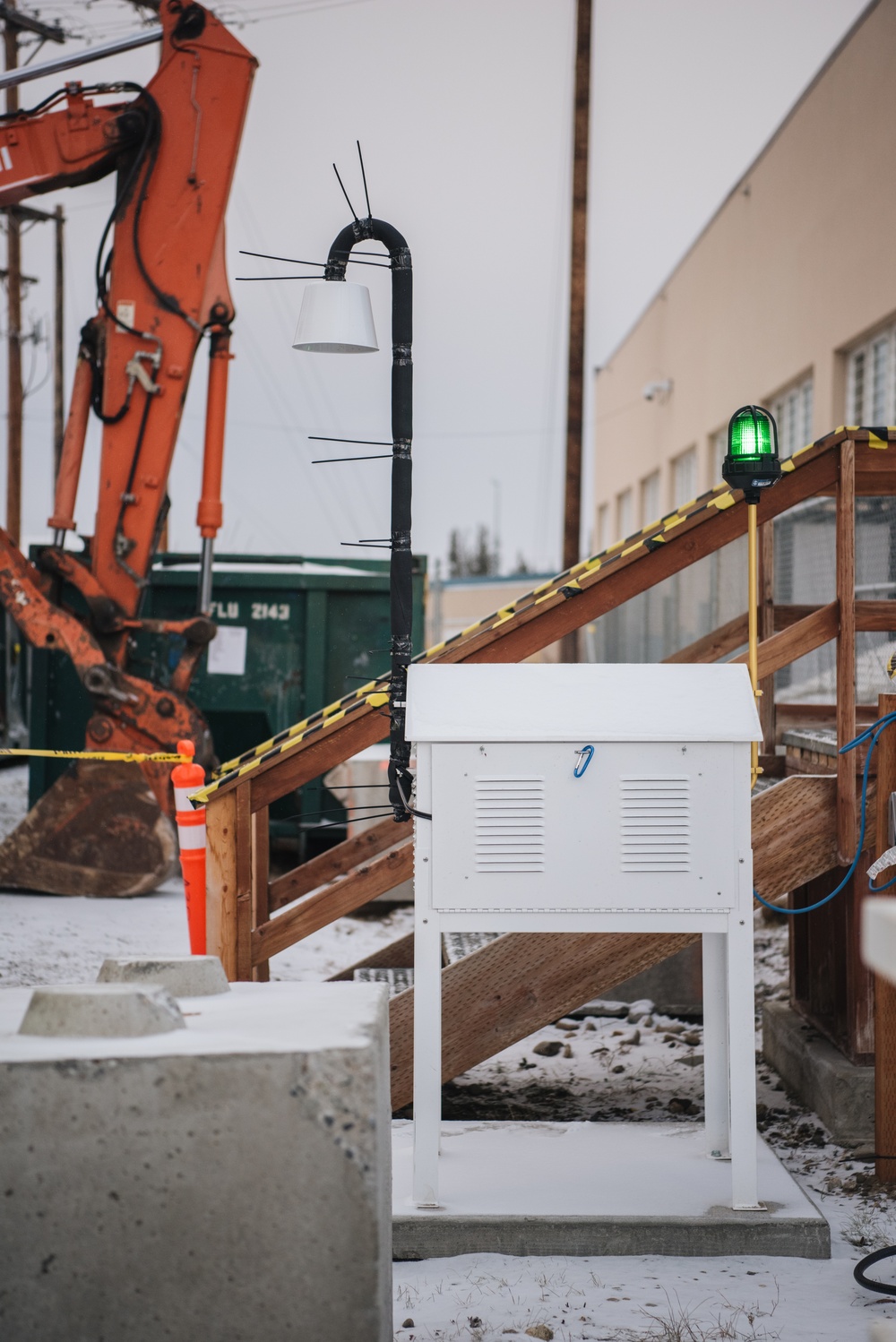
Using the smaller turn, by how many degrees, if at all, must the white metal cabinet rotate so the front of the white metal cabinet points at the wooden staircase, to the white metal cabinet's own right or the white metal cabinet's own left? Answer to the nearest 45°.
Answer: approximately 180°

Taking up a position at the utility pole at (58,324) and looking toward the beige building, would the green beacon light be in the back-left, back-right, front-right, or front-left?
front-right

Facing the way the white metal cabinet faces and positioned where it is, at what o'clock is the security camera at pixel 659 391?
The security camera is roughly at 6 o'clock from the white metal cabinet.

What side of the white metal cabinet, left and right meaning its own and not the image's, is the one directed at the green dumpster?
back

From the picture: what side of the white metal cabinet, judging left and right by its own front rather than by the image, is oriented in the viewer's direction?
front

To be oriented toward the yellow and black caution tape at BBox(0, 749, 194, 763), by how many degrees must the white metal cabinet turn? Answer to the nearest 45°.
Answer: approximately 135° to its right

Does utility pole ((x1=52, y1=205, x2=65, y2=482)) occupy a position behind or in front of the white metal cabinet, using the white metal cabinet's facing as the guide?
behind

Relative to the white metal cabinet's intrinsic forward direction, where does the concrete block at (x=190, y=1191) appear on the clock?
The concrete block is roughly at 1 o'clock from the white metal cabinet.

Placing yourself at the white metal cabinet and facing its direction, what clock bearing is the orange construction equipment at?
The orange construction equipment is roughly at 5 o'clock from the white metal cabinet.

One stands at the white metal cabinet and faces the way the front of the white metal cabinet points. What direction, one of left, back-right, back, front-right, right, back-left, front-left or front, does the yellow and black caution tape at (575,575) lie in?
back

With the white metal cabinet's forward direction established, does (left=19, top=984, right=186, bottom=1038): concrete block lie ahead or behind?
ahead

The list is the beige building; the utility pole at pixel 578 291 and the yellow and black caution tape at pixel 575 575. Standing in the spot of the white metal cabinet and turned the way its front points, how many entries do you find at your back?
3

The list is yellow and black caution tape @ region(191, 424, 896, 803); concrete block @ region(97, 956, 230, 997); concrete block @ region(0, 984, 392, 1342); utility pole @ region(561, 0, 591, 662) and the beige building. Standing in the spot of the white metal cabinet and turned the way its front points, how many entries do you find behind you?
3

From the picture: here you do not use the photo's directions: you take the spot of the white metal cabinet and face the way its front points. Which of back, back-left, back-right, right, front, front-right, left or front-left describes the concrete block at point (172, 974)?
front-right

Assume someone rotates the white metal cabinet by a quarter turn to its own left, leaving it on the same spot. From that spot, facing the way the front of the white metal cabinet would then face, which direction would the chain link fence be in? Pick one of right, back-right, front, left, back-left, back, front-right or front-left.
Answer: left

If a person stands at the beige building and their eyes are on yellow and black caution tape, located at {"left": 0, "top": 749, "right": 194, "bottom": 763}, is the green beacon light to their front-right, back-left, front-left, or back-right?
front-left
